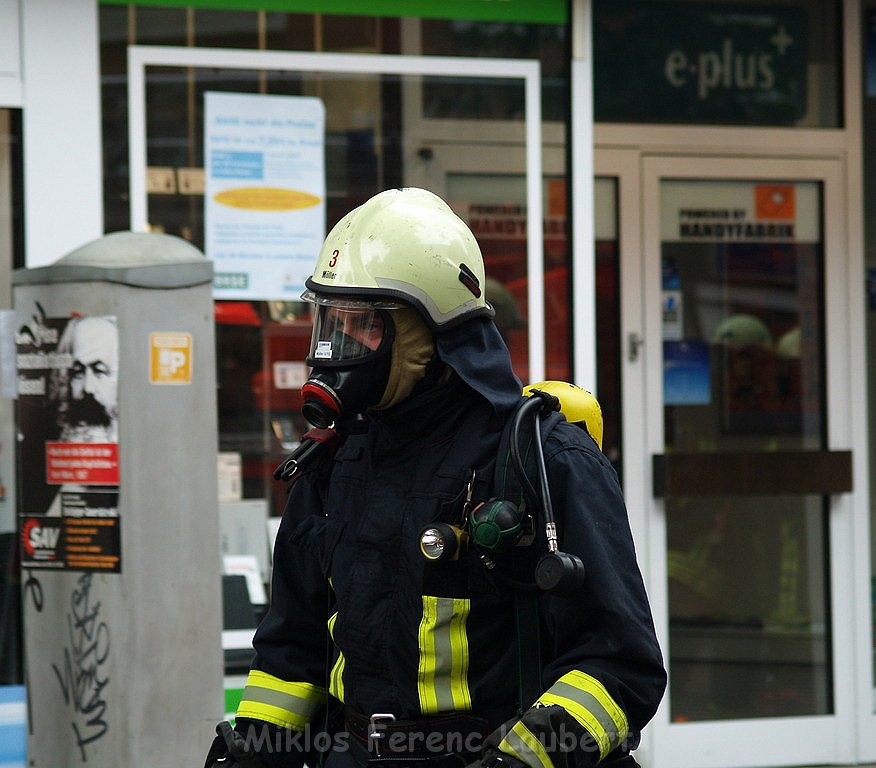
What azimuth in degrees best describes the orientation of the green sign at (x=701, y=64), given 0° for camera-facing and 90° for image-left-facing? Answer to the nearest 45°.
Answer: approximately 0°

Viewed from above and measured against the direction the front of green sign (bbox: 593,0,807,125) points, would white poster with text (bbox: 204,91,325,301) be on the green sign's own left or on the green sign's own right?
on the green sign's own right

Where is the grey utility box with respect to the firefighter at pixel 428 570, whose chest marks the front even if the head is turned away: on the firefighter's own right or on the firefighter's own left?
on the firefighter's own right

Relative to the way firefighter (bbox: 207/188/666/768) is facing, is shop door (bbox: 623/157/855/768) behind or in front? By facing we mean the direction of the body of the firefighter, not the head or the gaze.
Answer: behind

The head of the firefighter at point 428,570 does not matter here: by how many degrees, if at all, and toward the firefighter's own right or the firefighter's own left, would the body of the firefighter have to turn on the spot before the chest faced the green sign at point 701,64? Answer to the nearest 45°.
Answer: approximately 135° to the firefighter's own right

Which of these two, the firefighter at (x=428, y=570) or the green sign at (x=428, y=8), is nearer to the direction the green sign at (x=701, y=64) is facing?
the firefighter

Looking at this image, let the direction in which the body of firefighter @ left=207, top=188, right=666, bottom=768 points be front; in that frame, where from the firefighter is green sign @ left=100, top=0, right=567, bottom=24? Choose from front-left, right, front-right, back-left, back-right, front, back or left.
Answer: back-right

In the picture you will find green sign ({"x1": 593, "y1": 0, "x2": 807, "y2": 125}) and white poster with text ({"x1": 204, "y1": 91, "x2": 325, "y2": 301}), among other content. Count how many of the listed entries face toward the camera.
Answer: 2

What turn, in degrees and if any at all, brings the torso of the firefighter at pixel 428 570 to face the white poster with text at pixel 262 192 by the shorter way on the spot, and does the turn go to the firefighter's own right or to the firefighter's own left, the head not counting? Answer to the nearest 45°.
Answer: approximately 135° to the firefighter's own right
